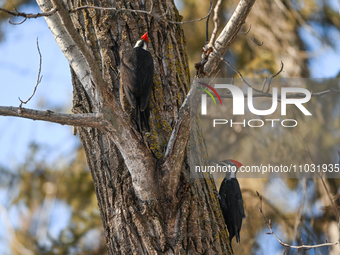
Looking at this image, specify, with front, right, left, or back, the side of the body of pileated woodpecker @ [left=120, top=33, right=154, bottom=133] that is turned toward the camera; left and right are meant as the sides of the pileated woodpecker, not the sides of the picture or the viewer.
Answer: back

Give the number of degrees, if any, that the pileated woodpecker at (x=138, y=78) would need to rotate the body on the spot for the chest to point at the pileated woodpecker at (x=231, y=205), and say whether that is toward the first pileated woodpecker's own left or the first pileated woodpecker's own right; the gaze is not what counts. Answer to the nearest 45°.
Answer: approximately 45° to the first pileated woodpecker's own right
